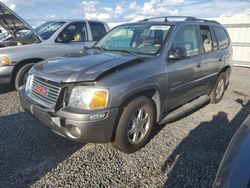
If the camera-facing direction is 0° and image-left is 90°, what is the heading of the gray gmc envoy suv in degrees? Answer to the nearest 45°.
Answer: approximately 45°

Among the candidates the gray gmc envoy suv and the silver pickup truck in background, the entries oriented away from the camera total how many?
0

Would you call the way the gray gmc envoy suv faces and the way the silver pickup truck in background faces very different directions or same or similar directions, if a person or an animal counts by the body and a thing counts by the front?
same or similar directions

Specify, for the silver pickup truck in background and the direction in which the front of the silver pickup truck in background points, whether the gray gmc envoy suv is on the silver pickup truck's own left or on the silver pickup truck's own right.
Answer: on the silver pickup truck's own left

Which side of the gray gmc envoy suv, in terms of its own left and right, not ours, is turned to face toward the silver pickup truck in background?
right

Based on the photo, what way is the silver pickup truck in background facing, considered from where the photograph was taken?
facing the viewer and to the left of the viewer
